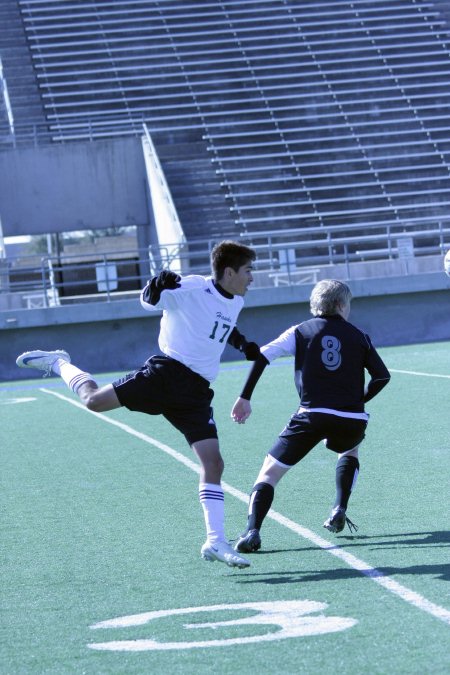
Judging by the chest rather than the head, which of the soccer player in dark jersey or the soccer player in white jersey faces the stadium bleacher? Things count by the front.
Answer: the soccer player in dark jersey

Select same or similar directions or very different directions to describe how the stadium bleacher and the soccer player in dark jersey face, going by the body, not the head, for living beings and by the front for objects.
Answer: very different directions

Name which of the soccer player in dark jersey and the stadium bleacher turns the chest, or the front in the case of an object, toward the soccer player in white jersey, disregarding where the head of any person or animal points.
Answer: the stadium bleacher

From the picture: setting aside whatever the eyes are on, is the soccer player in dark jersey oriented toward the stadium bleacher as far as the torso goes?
yes

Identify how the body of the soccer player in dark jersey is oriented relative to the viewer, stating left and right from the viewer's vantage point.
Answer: facing away from the viewer

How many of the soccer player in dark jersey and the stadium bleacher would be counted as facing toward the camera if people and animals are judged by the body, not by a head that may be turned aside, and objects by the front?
1

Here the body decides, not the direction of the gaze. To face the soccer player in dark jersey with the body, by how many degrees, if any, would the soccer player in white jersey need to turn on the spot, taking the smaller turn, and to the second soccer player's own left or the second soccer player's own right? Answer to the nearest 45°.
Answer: approximately 45° to the second soccer player's own left

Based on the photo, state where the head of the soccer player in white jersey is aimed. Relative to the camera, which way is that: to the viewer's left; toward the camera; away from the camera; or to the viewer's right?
to the viewer's right

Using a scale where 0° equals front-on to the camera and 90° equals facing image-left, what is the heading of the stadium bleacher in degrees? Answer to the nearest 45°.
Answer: approximately 0°

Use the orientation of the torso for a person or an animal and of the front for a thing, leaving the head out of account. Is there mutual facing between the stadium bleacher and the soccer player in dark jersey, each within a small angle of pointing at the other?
yes

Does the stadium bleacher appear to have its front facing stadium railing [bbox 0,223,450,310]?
yes

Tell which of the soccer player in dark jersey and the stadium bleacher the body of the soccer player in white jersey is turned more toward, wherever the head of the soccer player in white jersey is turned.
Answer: the soccer player in dark jersey
